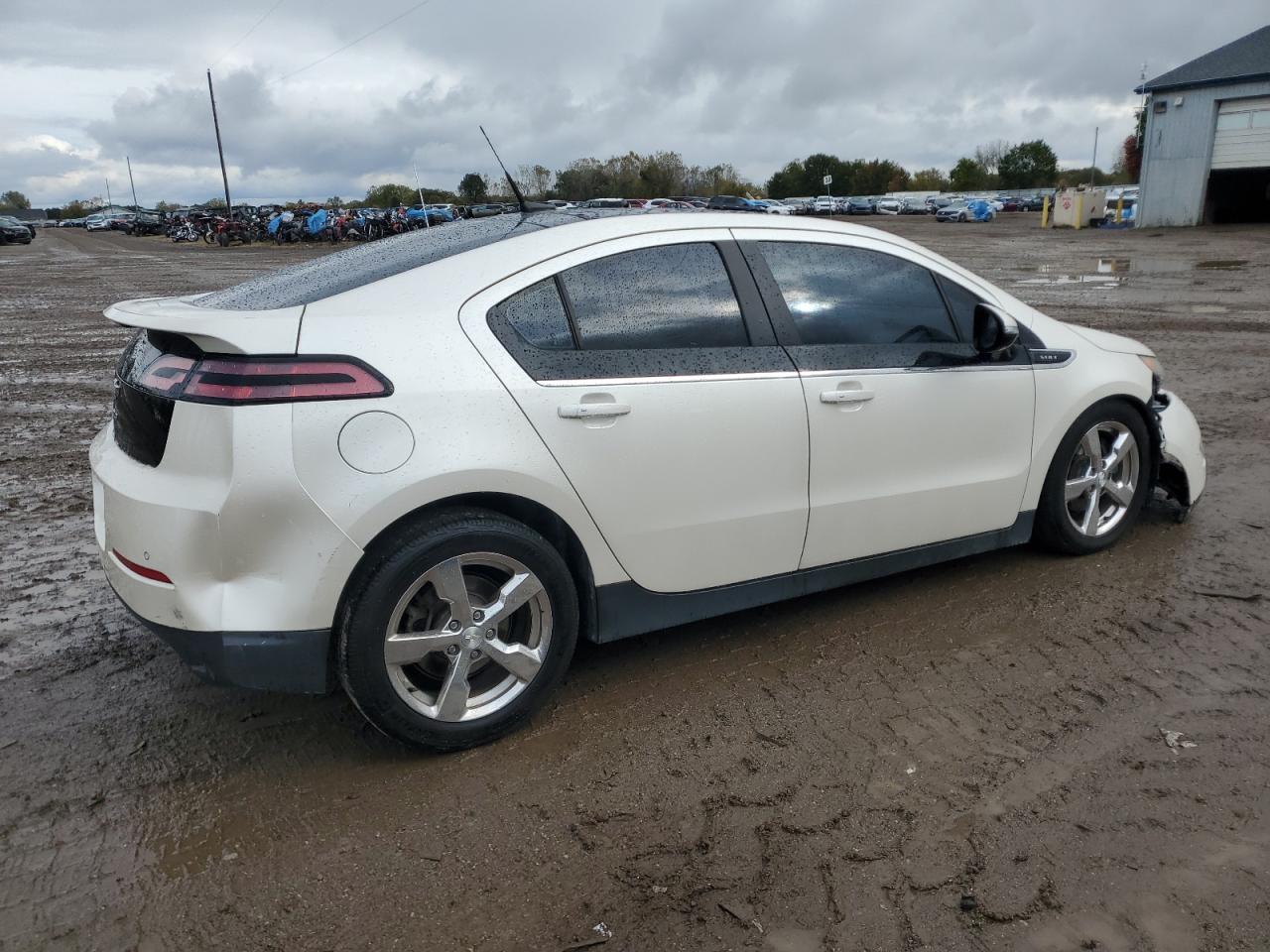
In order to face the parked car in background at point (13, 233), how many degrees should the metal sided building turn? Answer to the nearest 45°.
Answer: approximately 90° to its right

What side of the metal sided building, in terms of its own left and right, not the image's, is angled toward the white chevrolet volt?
front

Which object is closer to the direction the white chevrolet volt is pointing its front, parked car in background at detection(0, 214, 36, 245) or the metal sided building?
the metal sided building

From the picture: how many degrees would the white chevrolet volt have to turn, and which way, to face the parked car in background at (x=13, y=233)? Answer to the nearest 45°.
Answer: approximately 90° to its left

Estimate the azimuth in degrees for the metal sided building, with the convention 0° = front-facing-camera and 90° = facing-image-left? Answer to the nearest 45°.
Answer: approximately 0°

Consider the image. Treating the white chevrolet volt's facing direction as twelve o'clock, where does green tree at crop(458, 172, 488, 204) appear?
The green tree is roughly at 10 o'clock from the white chevrolet volt.

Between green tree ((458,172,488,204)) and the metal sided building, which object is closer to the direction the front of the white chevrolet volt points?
the metal sided building

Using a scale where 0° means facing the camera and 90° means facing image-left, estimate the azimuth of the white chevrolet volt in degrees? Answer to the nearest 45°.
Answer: approximately 225°

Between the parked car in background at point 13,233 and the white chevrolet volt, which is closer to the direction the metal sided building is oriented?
the white chevrolet volt

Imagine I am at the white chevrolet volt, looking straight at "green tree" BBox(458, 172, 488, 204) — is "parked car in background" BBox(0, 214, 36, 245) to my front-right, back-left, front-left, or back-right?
front-left

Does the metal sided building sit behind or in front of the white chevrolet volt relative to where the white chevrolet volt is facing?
in front

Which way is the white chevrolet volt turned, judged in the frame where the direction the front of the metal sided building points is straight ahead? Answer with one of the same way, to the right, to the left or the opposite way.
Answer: the opposite way
